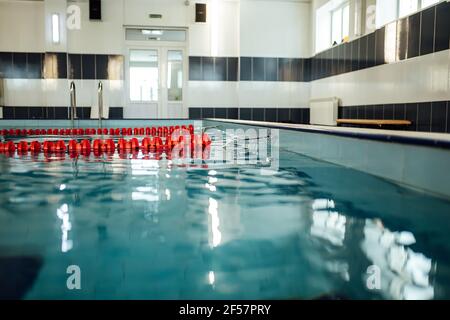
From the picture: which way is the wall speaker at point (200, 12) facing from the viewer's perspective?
toward the camera

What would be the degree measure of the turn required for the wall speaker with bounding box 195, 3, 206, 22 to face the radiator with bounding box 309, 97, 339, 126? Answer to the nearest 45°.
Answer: approximately 45° to its left

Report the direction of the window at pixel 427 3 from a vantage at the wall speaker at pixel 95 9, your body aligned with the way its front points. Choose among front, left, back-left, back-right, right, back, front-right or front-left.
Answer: front-left

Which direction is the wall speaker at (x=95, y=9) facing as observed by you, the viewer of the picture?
facing the viewer

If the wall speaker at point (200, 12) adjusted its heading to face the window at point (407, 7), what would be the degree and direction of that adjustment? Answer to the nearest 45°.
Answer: approximately 45° to its left

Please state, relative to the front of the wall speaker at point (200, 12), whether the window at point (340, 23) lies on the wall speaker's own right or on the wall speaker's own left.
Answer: on the wall speaker's own left

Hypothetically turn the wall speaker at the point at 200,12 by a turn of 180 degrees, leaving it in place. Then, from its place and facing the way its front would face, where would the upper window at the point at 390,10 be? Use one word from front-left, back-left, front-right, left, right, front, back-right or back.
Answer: back-right

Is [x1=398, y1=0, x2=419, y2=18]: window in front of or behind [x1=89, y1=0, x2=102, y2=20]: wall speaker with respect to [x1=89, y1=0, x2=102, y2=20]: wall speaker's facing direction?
in front

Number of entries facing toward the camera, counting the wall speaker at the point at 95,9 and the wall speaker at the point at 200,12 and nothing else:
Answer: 2
